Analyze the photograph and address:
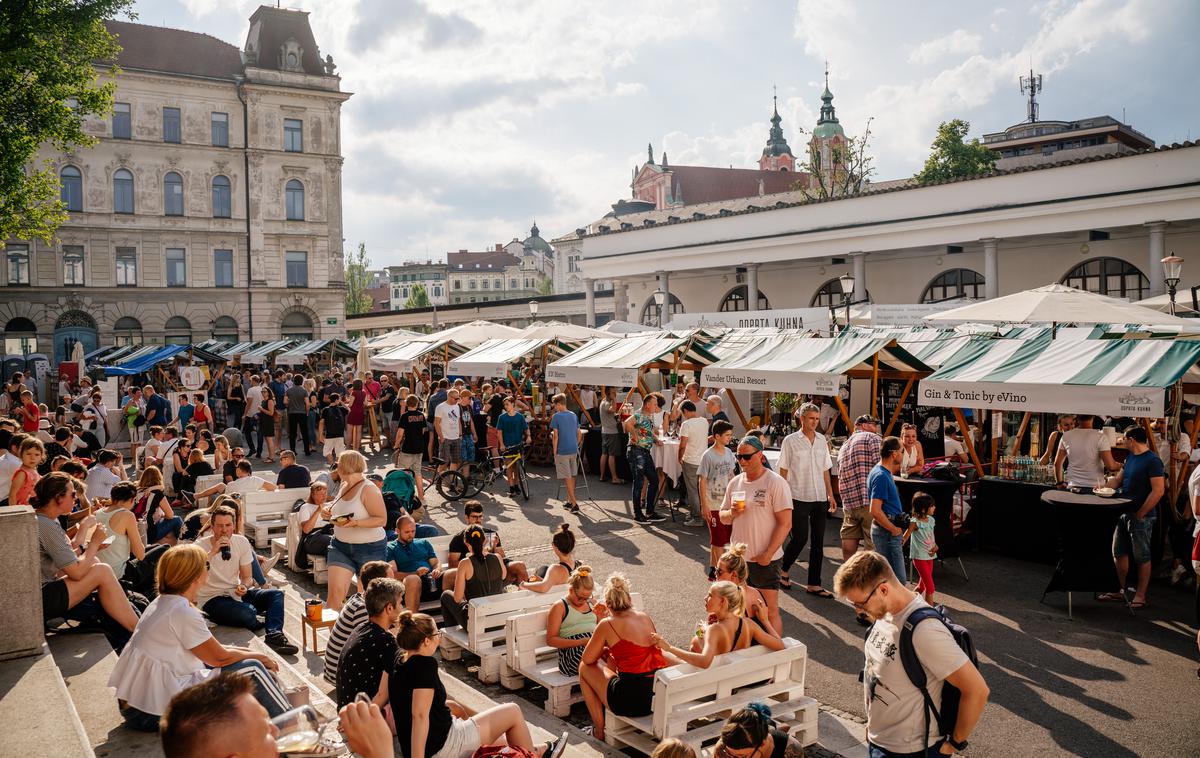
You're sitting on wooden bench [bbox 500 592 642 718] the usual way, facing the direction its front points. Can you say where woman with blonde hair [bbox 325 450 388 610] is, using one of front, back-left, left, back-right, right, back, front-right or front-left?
back

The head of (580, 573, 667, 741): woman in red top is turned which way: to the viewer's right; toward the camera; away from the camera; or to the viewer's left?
away from the camera

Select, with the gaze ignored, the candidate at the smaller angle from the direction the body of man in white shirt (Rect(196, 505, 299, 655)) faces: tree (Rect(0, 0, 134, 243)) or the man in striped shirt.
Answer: the man in striped shirt

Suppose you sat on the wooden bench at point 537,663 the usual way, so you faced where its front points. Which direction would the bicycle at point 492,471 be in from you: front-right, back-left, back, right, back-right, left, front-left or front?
back-left

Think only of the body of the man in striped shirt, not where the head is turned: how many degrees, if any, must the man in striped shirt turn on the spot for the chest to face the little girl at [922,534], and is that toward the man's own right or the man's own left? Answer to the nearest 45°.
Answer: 0° — they already face them

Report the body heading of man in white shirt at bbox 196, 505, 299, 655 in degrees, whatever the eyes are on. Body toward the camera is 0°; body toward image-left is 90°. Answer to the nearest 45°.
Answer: approximately 315°

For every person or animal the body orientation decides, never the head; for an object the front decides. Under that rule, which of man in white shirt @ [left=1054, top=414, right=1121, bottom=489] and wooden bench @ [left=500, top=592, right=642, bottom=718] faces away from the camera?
the man in white shirt

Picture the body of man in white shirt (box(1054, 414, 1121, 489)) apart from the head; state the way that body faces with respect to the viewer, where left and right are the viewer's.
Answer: facing away from the viewer

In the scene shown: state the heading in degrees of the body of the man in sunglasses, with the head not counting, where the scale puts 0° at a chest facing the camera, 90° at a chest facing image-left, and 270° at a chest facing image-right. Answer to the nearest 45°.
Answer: approximately 45°

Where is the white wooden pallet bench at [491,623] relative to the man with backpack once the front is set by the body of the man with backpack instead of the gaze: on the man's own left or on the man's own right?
on the man's own right

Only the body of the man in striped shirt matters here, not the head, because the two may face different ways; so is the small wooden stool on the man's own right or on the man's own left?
on the man's own left
